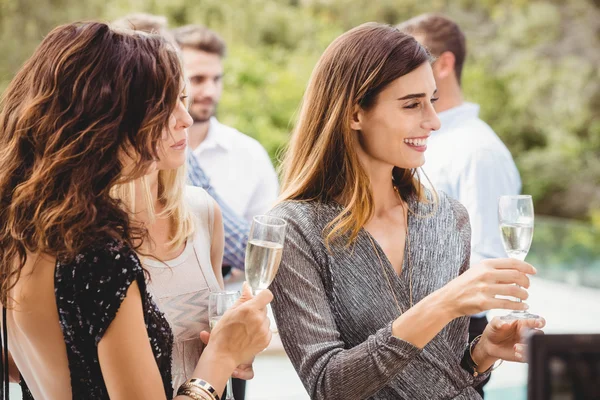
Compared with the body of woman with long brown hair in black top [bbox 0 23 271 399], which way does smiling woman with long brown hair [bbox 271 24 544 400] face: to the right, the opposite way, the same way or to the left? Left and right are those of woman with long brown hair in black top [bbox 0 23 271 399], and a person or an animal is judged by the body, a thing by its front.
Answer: to the right

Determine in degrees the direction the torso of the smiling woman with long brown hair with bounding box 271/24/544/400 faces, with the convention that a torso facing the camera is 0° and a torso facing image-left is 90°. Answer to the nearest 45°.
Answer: approximately 315°

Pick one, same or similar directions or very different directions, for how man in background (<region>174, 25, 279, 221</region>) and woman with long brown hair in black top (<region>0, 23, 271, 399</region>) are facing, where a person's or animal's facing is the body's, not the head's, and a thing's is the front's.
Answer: very different directions

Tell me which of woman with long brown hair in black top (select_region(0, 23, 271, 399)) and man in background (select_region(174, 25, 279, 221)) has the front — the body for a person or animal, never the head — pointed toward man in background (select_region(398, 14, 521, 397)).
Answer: the woman with long brown hair in black top

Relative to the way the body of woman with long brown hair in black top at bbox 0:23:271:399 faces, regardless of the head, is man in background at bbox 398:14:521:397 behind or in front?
in front

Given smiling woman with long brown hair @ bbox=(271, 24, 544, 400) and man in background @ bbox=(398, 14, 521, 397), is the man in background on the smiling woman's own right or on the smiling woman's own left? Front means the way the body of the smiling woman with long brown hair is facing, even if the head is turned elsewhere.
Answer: on the smiling woman's own left

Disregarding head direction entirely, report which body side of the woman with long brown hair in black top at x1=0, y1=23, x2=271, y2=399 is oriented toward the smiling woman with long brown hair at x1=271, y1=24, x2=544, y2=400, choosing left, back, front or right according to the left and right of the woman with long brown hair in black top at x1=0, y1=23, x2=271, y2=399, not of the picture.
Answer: front

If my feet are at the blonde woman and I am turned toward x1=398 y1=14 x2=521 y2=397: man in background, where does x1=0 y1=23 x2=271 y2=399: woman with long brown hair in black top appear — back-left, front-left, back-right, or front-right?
back-right

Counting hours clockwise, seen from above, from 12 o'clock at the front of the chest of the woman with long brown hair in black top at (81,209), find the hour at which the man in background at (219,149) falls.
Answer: The man in background is roughly at 11 o'clock from the woman with long brown hair in black top.

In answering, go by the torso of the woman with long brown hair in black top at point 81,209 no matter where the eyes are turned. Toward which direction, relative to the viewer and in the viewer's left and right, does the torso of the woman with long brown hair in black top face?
facing away from the viewer and to the right of the viewer

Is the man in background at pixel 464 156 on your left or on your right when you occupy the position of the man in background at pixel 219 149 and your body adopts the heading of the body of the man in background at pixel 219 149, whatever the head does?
on your left

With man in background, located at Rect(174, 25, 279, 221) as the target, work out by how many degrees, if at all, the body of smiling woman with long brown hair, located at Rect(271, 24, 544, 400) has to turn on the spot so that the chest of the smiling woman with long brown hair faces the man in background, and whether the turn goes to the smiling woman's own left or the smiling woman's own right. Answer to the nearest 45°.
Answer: approximately 180°
